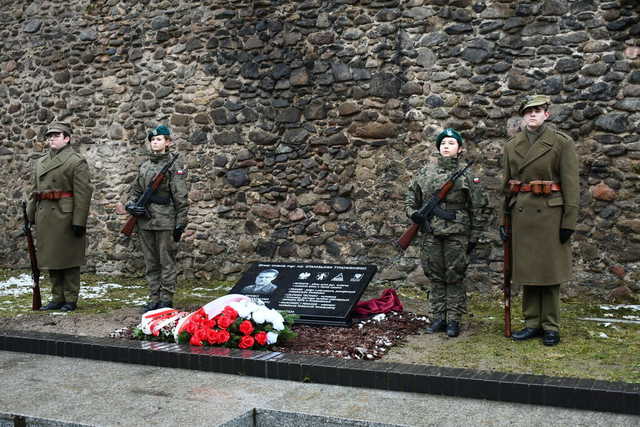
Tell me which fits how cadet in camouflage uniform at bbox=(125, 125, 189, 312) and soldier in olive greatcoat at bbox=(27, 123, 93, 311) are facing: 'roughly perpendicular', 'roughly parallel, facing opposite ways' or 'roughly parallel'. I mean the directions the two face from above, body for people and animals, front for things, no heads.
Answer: roughly parallel

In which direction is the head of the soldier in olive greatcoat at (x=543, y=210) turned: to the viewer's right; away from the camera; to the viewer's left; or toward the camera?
toward the camera

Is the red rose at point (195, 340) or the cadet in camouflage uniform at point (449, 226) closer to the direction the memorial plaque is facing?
the red rose

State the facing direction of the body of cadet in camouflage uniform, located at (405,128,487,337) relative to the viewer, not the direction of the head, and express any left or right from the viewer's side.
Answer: facing the viewer

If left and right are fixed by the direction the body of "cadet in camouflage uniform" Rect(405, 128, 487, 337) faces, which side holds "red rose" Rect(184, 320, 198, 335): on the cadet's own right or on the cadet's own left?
on the cadet's own right

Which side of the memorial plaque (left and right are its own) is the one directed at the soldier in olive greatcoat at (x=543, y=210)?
left

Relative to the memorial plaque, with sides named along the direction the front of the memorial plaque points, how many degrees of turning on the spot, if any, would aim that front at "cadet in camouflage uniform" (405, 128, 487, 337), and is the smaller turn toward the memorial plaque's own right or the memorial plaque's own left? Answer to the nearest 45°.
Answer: approximately 90° to the memorial plaque's own left

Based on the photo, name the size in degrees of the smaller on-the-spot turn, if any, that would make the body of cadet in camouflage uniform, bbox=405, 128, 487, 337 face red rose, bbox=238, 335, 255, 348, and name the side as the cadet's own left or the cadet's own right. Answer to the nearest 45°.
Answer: approximately 45° to the cadet's own right

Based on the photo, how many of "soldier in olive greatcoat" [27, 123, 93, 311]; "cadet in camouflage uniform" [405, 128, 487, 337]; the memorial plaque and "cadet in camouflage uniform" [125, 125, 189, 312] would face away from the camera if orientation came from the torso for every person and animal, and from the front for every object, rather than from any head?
0

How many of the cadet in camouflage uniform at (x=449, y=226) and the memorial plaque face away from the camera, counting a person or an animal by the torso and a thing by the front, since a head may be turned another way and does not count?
0

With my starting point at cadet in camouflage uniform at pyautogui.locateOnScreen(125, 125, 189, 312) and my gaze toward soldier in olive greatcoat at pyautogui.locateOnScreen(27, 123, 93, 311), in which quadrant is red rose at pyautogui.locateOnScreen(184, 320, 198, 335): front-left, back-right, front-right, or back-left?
back-left

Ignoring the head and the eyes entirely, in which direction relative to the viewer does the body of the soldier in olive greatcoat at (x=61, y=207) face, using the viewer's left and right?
facing the viewer and to the left of the viewer

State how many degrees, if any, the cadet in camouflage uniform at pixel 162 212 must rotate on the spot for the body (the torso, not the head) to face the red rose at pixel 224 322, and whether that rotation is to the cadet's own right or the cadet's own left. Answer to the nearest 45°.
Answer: approximately 45° to the cadet's own left

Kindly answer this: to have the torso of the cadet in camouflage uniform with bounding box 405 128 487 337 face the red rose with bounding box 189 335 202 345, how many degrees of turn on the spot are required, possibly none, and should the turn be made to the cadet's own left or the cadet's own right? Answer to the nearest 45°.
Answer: approximately 90° to the cadet's own right

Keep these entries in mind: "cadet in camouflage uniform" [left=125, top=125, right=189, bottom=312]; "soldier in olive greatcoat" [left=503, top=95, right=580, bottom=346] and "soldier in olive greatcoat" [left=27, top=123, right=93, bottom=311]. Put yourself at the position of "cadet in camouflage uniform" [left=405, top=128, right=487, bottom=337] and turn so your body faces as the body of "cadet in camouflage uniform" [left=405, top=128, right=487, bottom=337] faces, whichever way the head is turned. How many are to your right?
2

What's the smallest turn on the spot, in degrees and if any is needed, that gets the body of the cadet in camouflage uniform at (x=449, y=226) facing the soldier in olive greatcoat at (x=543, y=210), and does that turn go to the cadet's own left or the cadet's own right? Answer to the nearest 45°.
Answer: approximately 45° to the cadet's own left
